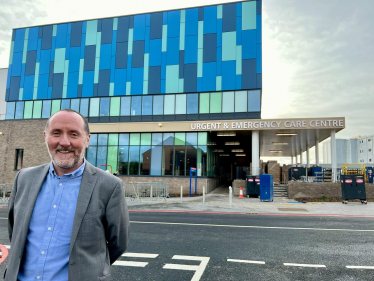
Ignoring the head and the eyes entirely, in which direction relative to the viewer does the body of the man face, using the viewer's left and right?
facing the viewer and to the left of the viewer

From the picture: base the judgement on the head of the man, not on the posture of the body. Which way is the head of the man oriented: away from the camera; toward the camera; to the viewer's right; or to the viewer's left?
toward the camera

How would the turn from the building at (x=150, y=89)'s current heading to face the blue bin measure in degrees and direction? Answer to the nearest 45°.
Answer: approximately 45° to its left

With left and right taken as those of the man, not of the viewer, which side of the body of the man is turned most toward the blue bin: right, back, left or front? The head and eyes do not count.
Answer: back

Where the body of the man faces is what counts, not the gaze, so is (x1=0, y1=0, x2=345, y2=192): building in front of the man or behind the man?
behind

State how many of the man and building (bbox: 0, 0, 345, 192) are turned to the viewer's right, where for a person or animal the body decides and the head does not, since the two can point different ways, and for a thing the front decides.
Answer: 0

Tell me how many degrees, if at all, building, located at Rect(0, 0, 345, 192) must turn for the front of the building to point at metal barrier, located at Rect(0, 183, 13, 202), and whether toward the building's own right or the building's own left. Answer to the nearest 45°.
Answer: approximately 90° to the building's own right

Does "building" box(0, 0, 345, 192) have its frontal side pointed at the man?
yes

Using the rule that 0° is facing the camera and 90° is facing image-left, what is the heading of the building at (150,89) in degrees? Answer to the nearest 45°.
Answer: approximately 0°

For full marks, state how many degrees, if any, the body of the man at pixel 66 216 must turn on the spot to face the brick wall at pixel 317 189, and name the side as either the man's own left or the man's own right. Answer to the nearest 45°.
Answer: approximately 180°

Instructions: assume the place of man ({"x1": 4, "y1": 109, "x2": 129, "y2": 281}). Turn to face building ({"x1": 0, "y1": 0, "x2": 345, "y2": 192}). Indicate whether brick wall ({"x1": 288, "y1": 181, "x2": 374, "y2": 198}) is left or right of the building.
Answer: right

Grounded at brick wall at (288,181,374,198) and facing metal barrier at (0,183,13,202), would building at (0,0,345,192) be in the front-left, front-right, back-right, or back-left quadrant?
front-right

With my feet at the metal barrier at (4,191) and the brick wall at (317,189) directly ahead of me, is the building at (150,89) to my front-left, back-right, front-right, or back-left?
front-left

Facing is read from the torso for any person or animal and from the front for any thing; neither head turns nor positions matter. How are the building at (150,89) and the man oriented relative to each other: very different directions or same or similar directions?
same or similar directions

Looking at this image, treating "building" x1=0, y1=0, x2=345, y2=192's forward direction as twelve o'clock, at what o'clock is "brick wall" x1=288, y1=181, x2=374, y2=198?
The brick wall is roughly at 10 o'clock from the building.
